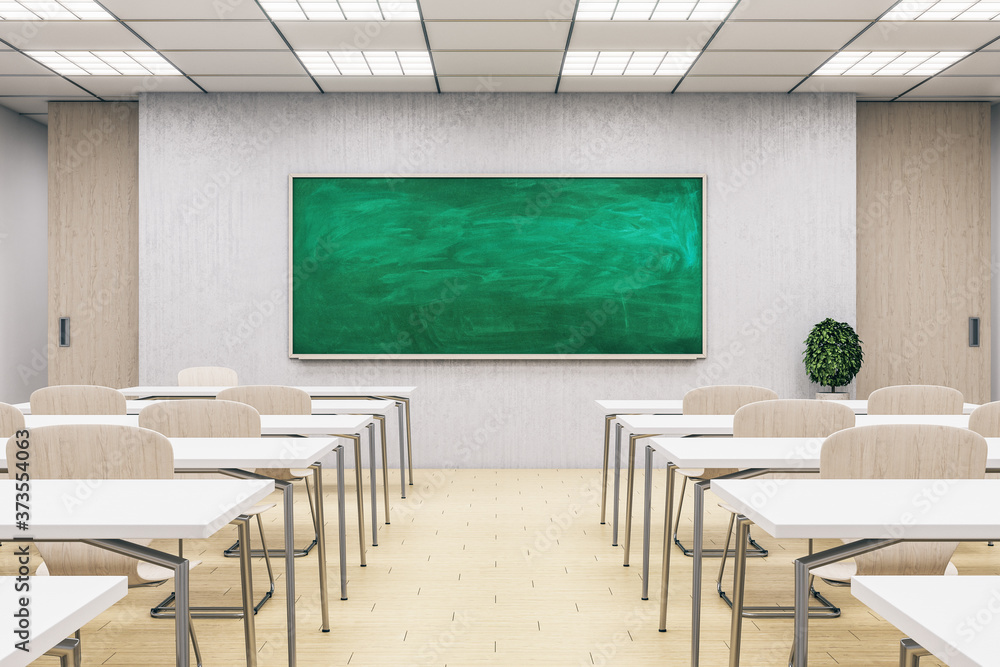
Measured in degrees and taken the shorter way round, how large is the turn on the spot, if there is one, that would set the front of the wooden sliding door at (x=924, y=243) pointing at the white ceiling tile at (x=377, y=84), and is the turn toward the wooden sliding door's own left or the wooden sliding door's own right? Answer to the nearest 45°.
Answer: approximately 45° to the wooden sliding door's own right

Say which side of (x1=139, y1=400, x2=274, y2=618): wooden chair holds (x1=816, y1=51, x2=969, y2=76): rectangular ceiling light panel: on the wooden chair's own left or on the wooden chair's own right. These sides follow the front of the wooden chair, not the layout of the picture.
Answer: on the wooden chair's own right

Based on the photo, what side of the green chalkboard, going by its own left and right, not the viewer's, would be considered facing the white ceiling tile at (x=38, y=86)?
right

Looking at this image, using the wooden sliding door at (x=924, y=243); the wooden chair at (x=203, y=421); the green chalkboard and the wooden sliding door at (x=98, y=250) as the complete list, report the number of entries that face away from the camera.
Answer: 1

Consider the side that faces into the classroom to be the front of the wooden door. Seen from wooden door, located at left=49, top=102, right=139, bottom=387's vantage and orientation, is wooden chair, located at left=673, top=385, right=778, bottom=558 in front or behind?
in front

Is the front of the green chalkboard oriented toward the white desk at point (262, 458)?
yes

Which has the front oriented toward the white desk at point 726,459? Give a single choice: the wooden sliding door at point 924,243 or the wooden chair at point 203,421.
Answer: the wooden sliding door

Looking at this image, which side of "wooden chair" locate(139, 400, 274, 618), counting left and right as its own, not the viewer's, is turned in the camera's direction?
back

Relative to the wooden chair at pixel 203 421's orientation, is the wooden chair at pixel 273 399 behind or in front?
in front

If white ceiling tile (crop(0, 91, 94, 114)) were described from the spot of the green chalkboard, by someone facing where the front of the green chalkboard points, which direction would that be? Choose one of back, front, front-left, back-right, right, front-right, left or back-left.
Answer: right

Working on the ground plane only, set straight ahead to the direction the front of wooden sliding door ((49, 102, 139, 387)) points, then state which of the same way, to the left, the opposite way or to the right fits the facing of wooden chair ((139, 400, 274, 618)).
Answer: the opposite way

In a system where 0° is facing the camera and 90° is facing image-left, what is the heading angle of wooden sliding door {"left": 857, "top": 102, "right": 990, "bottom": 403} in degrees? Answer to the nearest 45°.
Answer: approximately 0°

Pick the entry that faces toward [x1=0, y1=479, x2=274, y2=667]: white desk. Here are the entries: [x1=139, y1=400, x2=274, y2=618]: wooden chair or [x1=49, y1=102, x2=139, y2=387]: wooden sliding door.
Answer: the wooden sliding door
